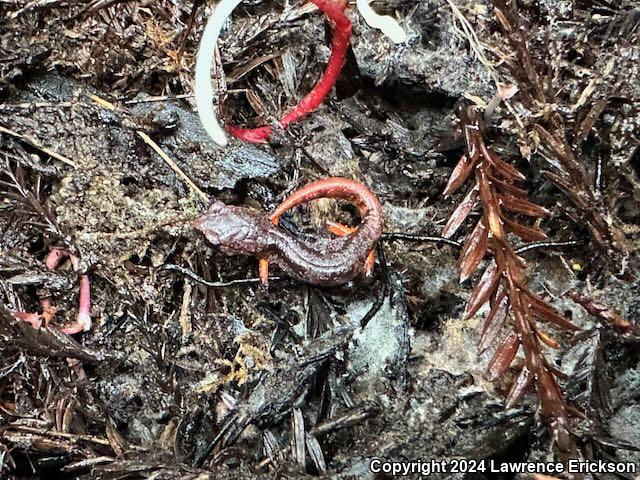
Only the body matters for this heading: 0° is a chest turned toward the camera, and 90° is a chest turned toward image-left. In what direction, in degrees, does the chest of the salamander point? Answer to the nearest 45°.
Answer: approximately 90°

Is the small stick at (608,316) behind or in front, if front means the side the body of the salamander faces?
behind

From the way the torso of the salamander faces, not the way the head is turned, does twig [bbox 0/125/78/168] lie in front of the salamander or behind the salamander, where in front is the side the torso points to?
in front
